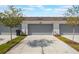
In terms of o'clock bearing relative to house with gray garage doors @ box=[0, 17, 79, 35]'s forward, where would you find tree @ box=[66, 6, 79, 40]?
The tree is roughly at 9 o'clock from the house with gray garage doors.

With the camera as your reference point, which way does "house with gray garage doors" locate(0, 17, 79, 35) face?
facing the viewer
